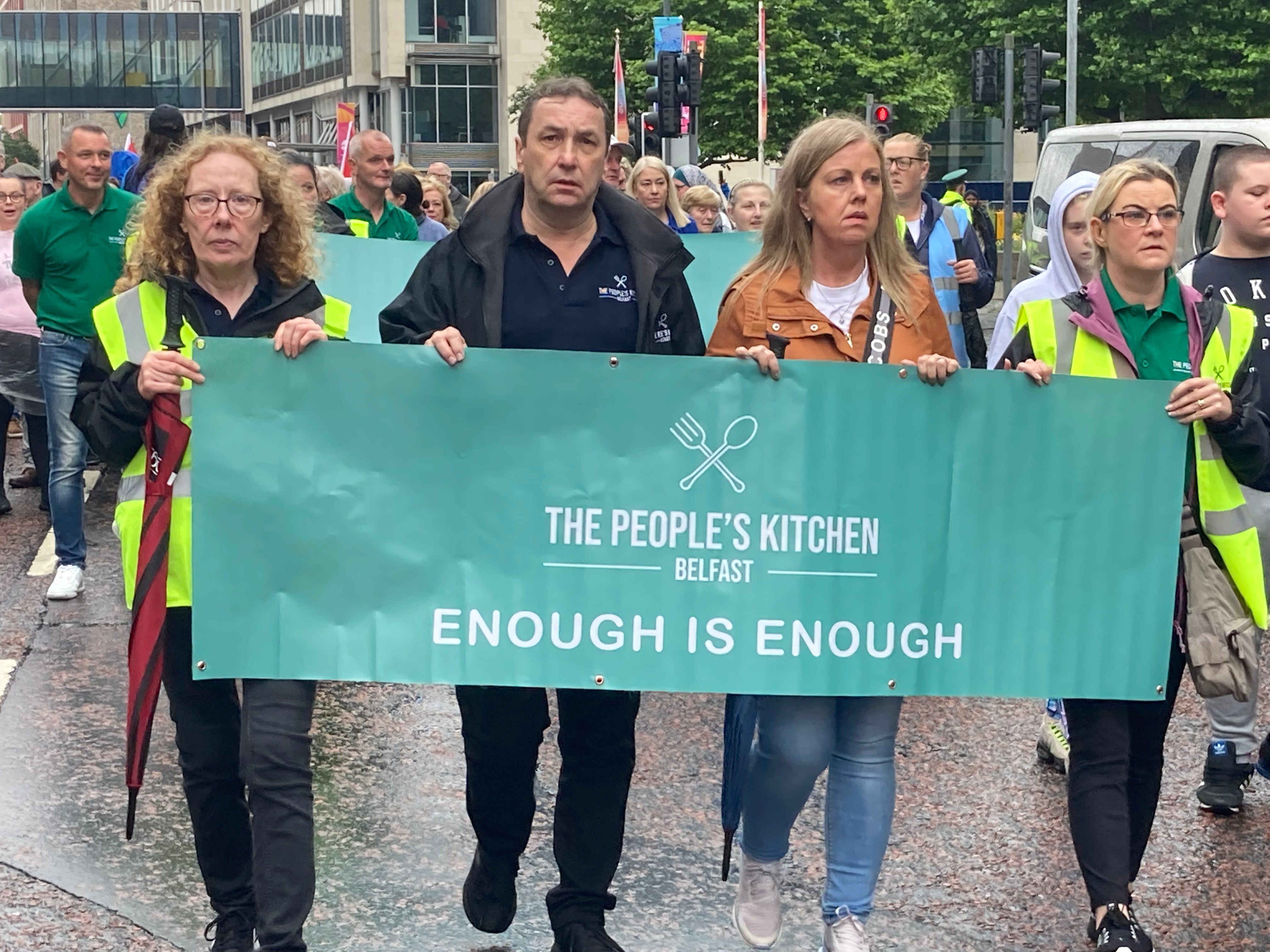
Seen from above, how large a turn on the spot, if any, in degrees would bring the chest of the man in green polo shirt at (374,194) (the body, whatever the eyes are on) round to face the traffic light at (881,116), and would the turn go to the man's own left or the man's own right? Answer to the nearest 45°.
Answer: approximately 135° to the man's own left

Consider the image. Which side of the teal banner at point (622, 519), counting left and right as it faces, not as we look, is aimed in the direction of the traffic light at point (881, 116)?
back

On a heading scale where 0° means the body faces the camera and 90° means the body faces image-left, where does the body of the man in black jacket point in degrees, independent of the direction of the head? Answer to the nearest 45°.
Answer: approximately 0°

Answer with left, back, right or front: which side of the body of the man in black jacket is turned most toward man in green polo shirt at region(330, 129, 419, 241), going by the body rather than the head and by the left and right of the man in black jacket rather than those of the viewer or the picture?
back

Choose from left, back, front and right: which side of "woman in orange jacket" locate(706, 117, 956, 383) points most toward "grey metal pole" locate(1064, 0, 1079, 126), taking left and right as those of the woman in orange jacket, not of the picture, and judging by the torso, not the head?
back

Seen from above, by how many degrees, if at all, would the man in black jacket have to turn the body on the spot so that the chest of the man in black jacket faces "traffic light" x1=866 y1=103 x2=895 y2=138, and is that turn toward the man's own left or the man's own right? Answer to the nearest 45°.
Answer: approximately 180°
